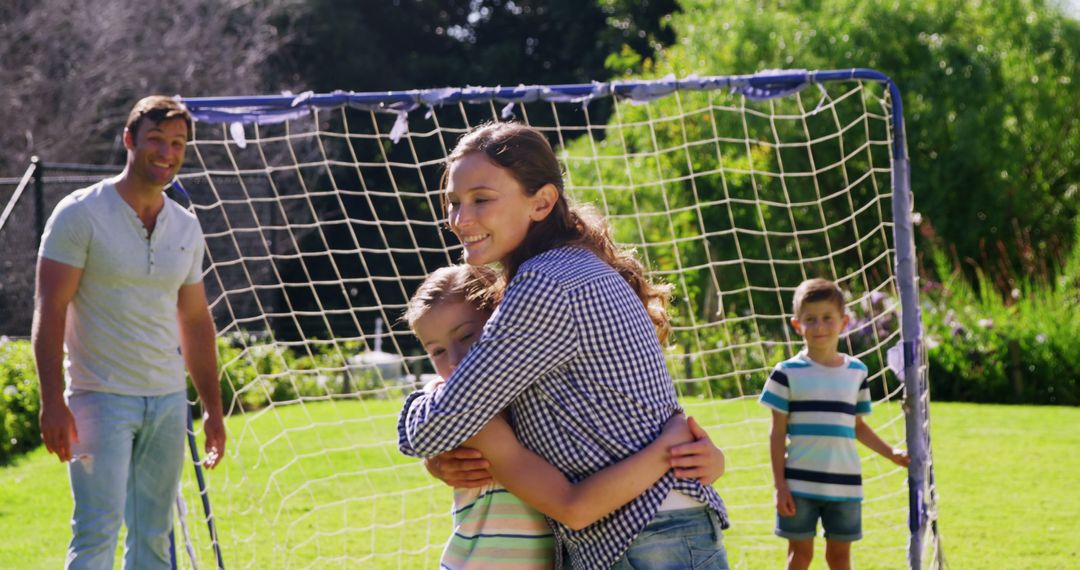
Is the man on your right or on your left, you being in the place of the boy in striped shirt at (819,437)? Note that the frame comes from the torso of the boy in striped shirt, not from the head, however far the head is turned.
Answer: on your right

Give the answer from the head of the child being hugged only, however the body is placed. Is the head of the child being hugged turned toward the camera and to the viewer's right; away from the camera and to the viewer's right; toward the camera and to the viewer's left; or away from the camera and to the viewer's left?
toward the camera and to the viewer's left

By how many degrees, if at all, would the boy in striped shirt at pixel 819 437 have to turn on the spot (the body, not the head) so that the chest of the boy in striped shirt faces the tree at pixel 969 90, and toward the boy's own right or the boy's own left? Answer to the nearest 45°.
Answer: approximately 180°

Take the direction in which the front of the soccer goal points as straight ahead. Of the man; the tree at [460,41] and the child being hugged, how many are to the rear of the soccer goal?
1

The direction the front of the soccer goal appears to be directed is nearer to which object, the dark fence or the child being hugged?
the child being hugged

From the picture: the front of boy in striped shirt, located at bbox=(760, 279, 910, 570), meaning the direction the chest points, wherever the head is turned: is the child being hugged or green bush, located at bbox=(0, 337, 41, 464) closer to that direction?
the child being hugged

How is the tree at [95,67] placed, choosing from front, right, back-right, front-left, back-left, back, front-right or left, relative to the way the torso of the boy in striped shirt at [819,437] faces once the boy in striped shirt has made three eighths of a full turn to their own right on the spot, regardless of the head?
front

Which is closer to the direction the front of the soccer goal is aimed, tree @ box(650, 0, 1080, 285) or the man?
the man

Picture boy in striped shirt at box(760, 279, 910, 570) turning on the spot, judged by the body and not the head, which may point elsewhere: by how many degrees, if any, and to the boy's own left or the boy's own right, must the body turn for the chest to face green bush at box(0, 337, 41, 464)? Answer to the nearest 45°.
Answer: approximately 135° to the boy's own right

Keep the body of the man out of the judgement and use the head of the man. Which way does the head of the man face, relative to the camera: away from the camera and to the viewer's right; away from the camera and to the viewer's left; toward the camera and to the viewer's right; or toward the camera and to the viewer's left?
toward the camera and to the viewer's right

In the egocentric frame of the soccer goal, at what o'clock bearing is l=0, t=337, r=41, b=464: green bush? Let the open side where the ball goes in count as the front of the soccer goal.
The green bush is roughly at 3 o'clock from the soccer goal.

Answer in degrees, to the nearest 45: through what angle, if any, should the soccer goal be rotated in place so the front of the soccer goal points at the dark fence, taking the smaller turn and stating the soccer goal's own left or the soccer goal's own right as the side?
approximately 135° to the soccer goal's own right

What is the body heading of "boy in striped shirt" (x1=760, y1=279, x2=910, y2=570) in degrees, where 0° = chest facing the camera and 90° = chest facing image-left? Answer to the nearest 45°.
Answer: approximately 0°
